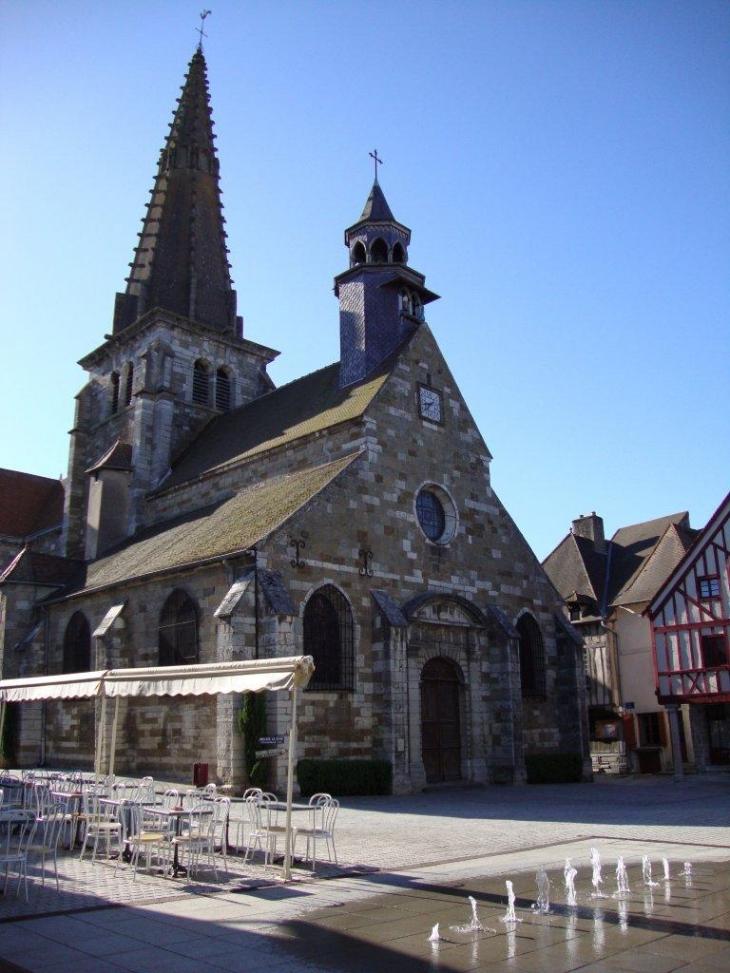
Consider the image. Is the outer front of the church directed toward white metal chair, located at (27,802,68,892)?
no

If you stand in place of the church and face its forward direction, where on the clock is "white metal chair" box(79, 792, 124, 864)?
The white metal chair is roughly at 2 o'clock from the church.

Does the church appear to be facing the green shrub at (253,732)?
no

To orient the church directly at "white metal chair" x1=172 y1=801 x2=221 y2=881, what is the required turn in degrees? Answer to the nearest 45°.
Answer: approximately 45° to its right

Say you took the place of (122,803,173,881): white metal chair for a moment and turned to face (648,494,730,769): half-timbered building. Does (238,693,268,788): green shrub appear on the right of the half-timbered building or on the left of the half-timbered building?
left

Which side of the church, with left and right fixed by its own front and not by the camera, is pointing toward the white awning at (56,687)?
right

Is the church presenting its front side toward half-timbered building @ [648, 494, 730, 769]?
no

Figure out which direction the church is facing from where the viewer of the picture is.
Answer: facing the viewer and to the right of the viewer

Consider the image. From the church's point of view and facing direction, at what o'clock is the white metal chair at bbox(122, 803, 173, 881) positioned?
The white metal chair is roughly at 2 o'clock from the church.
